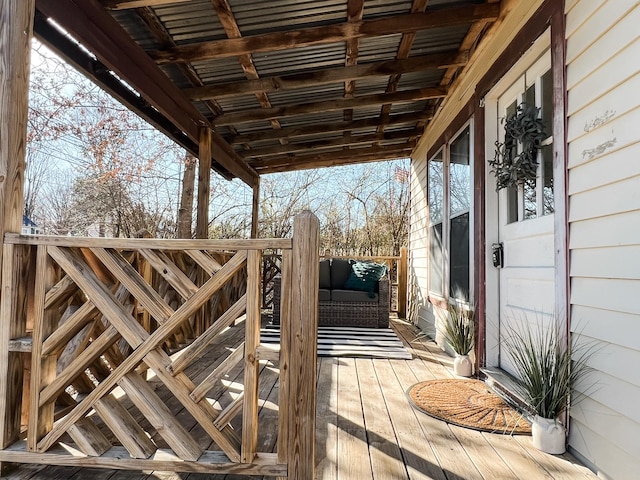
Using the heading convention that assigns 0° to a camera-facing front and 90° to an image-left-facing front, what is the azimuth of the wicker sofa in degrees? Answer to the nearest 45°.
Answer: approximately 0°

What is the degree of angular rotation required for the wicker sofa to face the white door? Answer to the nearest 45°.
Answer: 0° — it already faces it

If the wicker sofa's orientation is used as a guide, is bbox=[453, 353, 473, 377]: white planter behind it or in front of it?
in front

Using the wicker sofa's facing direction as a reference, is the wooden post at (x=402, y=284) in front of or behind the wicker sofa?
behind

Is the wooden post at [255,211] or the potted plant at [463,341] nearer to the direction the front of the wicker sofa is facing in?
the potted plant

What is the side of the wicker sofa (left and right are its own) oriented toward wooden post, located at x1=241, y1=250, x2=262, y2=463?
front

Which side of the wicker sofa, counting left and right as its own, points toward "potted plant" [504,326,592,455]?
front

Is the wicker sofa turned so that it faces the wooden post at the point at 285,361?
yes

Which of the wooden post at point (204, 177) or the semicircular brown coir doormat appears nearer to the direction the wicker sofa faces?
the semicircular brown coir doormat

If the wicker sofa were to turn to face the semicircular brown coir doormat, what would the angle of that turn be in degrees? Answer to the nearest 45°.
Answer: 0° — it already faces it
